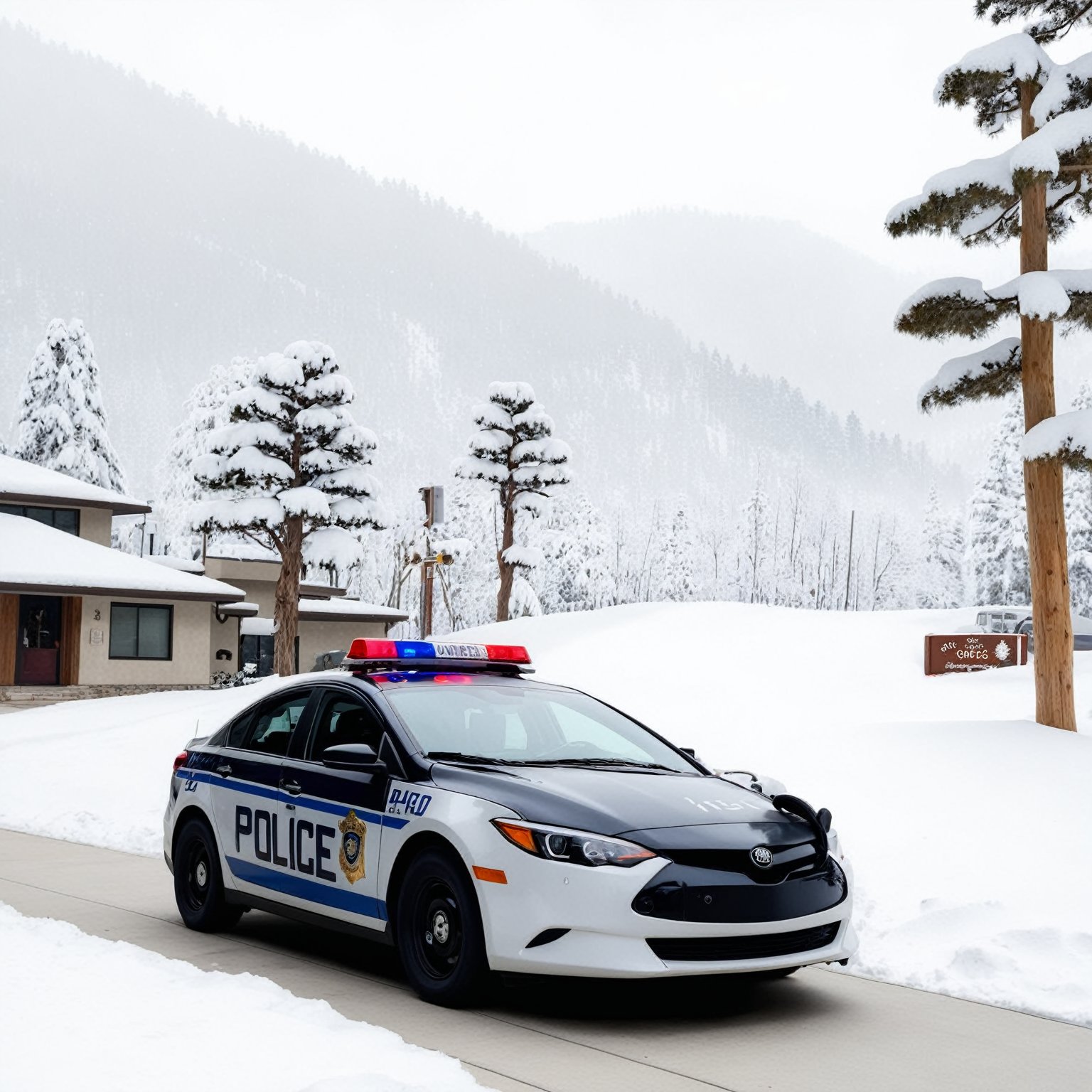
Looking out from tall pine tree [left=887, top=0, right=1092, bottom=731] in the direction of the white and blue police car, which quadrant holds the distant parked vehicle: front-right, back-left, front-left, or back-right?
back-right

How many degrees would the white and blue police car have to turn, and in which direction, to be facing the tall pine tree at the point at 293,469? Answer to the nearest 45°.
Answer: approximately 135° to its left

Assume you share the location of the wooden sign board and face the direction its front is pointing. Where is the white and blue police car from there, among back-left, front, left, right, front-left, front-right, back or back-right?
front

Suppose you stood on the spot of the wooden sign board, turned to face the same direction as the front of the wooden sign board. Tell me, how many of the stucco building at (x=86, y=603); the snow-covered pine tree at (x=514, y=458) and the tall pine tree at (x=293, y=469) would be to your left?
0

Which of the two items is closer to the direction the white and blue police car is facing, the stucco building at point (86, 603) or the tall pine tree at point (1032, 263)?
the tall pine tree

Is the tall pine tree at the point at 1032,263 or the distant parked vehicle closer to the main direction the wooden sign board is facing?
the tall pine tree

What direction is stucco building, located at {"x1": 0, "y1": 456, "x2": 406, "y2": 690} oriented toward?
toward the camera

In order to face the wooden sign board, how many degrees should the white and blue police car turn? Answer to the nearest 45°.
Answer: approximately 90° to its left

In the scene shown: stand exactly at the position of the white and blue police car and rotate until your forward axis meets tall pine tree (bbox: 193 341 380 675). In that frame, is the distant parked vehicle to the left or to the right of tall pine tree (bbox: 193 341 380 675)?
right

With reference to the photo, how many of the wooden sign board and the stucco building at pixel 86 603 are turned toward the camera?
2

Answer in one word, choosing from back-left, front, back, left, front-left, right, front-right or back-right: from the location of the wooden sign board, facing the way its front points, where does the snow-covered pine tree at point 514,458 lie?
back-right

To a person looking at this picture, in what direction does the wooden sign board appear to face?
facing the viewer

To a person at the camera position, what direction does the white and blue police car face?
facing the viewer and to the right of the viewer

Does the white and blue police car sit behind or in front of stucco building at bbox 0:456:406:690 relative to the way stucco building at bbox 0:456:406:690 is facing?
in front

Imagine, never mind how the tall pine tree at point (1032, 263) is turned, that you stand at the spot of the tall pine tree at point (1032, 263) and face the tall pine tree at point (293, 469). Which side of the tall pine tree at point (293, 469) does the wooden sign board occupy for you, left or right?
right

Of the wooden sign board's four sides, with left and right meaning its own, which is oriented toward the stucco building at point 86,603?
right

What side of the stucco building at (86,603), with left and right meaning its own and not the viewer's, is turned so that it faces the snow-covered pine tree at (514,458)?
left
